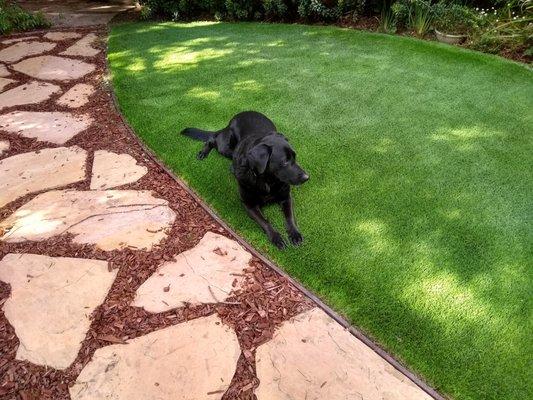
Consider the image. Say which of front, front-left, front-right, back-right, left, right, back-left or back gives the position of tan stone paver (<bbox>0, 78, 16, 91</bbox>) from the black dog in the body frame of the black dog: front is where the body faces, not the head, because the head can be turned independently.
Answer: back

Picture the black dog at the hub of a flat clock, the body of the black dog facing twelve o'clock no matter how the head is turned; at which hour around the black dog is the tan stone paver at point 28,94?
The tan stone paver is roughly at 6 o'clock from the black dog.

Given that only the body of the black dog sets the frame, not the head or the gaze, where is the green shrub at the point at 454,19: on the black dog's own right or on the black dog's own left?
on the black dog's own left

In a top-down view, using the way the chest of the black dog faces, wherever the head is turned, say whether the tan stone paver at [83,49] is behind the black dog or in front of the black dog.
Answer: behind

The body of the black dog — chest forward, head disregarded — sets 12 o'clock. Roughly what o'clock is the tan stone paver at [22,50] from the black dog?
The tan stone paver is roughly at 6 o'clock from the black dog.

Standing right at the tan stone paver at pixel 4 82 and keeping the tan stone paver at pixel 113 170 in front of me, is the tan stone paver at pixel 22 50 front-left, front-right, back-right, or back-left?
back-left

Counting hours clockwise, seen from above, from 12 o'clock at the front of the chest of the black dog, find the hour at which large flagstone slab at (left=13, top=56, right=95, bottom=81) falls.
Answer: The large flagstone slab is roughly at 6 o'clock from the black dog.

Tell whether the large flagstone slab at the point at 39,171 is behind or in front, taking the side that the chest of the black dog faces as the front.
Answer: behind

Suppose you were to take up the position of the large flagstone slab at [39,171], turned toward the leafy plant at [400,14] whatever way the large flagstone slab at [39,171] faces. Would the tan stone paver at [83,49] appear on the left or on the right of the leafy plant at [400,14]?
left

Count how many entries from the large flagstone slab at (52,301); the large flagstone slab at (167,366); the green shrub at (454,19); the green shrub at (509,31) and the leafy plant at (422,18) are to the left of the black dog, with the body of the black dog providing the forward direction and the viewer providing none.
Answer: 3

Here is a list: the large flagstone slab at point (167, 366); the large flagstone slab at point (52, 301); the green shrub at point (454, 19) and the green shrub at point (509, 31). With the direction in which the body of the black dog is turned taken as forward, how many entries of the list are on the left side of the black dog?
2

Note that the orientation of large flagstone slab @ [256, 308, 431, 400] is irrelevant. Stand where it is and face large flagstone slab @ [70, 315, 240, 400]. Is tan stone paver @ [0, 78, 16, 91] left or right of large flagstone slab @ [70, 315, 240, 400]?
right

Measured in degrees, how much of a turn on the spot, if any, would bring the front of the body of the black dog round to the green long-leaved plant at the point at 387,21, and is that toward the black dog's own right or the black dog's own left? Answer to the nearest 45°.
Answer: approximately 90° to the black dog's own left

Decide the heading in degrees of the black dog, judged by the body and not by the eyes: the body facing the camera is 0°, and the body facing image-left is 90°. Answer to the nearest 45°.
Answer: approximately 315°

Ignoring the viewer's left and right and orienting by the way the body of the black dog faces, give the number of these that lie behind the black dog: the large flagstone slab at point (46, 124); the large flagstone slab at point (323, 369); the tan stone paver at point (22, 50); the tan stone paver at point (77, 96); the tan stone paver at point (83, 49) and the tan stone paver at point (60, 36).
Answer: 5

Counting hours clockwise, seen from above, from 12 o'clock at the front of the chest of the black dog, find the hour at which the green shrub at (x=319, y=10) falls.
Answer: The green shrub is roughly at 8 o'clock from the black dog.

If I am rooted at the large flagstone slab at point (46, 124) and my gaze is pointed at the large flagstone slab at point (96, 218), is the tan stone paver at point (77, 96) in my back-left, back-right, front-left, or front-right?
back-left

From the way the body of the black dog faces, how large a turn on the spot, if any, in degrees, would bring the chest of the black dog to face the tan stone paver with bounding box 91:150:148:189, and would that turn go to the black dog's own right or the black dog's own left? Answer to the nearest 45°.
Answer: approximately 180°
